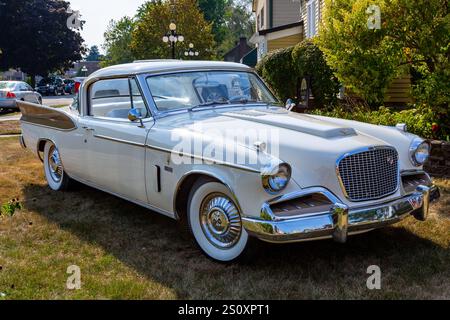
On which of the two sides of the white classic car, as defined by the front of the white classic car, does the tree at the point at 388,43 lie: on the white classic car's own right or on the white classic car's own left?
on the white classic car's own left

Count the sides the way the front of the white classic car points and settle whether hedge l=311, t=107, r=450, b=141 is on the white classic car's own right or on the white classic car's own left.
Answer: on the white classic car's own left

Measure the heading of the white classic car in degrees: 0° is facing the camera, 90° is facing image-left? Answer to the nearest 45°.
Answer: approximately 315°

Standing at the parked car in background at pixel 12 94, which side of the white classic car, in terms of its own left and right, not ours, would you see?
back

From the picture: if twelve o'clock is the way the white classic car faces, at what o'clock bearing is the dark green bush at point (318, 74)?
The dark green bush is roughly at 8 o'clock from the white classic car.

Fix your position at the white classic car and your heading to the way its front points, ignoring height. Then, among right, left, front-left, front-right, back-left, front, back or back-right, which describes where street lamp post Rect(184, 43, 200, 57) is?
back-left

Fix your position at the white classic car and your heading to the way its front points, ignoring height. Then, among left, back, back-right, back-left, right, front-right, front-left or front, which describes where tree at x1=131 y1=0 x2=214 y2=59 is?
back-left

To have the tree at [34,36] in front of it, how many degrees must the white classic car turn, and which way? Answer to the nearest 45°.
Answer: approximately 135° to its left

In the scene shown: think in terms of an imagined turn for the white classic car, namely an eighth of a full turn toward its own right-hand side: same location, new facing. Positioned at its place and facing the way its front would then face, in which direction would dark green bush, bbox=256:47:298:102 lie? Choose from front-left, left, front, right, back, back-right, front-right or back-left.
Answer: back

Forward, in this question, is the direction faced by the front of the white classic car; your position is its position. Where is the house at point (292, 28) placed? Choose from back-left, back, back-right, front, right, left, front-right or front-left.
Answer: back-left
